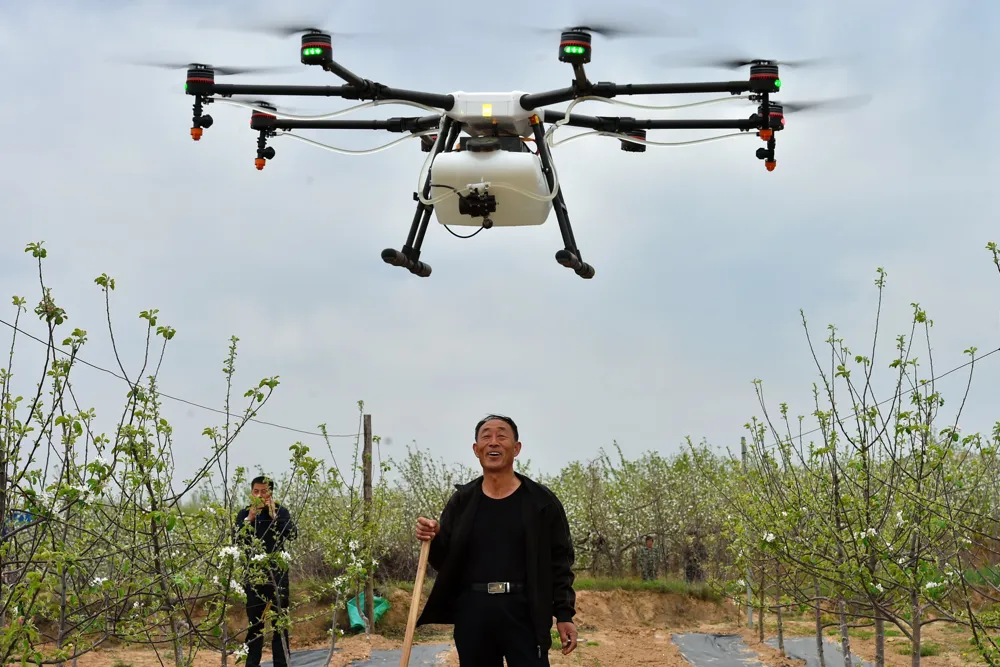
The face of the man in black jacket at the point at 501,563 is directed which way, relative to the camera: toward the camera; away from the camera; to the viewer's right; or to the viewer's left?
toward the camera

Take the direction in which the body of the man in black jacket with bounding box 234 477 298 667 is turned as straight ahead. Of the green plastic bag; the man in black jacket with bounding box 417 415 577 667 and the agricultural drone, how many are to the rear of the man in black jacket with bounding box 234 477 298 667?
1

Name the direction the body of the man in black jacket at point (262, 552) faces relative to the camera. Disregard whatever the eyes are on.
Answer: toward the camera

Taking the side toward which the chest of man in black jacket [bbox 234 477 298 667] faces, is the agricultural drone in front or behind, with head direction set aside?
in front

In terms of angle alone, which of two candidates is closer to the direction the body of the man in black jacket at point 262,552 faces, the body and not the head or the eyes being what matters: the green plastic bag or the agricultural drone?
the agricultural drone

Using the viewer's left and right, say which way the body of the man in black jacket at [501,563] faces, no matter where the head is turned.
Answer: facing the viewer

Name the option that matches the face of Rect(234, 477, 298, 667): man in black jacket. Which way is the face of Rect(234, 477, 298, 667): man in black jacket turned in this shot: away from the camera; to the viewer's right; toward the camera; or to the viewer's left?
toward the camera

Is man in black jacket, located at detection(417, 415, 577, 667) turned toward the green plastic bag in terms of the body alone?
no
